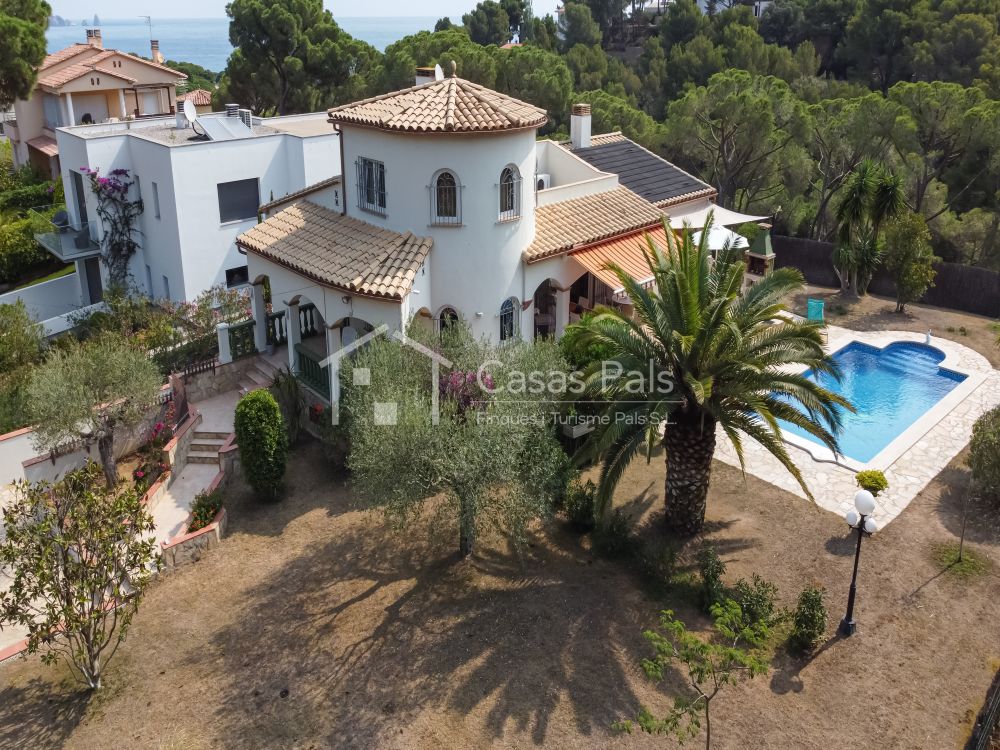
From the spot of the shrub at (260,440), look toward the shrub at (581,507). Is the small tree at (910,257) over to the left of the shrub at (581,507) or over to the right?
left

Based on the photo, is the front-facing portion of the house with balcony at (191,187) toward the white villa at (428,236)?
no

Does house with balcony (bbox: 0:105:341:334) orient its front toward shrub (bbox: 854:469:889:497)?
no

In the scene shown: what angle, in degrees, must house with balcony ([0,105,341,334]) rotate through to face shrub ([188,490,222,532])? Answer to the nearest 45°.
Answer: approximately 45° to its left

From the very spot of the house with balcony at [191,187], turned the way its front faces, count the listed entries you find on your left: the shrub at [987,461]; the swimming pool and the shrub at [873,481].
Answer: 3

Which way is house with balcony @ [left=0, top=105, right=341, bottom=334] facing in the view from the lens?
facing the viewer and to the left of the viewer

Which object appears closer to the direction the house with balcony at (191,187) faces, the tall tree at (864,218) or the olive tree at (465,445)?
the olive tree

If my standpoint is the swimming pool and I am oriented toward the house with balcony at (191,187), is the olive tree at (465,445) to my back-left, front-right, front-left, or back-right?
front-left

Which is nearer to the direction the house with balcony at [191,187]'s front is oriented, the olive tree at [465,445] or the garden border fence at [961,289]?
the olive tree

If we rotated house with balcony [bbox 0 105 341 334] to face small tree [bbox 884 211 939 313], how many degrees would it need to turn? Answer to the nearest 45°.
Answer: approximately 90° to its left

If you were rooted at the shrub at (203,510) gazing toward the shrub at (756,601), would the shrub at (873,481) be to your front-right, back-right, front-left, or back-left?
front-left

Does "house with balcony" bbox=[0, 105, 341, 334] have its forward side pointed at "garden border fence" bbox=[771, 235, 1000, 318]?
no

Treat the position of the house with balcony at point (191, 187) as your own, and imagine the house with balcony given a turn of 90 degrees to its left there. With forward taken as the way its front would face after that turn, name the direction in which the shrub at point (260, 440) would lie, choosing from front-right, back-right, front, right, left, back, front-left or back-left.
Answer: front-right

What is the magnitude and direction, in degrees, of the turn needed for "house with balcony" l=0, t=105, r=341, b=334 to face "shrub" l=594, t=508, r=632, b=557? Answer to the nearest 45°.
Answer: approximately 45° to its left

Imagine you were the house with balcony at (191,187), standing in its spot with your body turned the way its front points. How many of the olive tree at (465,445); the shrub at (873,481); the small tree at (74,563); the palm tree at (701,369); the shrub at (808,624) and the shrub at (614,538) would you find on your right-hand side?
0
